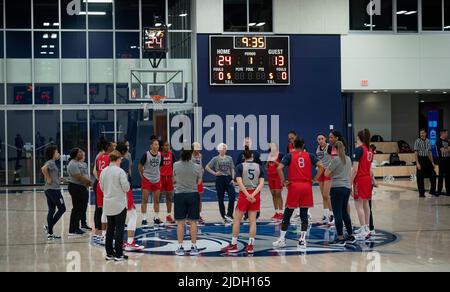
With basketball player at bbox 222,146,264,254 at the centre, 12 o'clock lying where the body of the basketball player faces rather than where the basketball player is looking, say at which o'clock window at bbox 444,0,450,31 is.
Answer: The window is roughly at 1 o'clock from the basketball player.

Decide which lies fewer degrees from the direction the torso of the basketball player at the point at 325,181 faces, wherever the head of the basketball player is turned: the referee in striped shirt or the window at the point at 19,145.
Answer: the window

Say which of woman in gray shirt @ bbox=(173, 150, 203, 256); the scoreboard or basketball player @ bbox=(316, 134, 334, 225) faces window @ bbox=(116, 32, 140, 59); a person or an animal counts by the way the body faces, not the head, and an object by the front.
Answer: the woman in gray shirt

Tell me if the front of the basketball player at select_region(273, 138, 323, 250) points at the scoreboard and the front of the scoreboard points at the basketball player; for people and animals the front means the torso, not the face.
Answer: yes

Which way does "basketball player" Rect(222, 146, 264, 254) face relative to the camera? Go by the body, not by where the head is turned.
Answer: away from the camera

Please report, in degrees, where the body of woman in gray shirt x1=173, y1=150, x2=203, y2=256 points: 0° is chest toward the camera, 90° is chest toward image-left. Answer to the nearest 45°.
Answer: approximately 180°

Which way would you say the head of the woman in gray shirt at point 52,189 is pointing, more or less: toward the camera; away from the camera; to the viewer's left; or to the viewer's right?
to the viewer's right

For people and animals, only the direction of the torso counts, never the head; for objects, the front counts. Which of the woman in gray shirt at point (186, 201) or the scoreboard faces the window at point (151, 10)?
the woman in gray shirt

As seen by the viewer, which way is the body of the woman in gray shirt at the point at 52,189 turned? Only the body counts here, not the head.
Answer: to the viewer's right

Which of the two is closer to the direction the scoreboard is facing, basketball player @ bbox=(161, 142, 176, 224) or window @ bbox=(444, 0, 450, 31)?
the basketball player

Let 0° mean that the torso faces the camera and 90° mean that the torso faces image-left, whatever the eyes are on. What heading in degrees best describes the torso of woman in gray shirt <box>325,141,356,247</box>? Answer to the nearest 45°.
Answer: approximately 135°

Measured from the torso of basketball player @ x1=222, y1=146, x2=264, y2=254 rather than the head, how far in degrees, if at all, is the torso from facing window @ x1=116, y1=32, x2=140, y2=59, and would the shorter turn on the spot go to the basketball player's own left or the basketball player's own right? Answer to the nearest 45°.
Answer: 0° — they already face it

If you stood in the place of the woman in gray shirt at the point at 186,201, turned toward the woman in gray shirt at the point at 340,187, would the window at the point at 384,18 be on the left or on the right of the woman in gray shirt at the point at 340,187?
left
